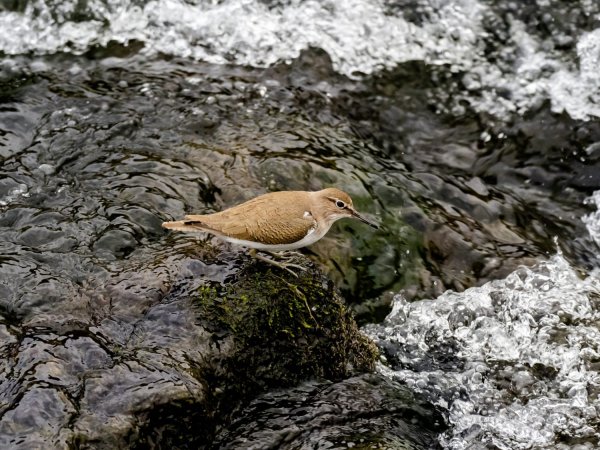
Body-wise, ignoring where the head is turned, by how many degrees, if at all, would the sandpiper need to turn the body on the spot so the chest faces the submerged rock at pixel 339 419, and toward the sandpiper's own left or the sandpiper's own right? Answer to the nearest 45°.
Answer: approximately 45° to the sandpiper's own right

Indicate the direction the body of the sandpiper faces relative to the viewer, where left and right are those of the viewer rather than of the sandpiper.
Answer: facing to the right of the viewer
